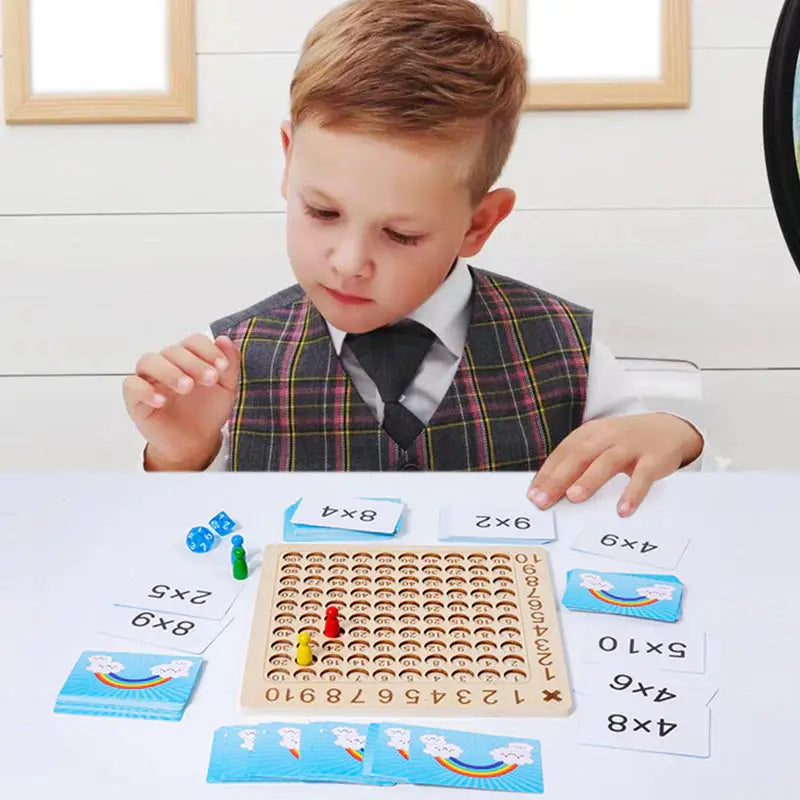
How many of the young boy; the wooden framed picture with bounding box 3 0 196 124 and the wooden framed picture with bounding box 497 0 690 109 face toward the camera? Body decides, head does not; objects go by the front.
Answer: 3

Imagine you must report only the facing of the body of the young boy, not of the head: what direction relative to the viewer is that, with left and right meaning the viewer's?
facing the viewer

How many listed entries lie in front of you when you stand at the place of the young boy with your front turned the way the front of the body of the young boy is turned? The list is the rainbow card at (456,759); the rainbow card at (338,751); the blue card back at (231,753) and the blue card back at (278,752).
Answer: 4

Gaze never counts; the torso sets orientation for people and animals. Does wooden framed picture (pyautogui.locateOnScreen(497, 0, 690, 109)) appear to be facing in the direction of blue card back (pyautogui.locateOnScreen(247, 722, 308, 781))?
yes

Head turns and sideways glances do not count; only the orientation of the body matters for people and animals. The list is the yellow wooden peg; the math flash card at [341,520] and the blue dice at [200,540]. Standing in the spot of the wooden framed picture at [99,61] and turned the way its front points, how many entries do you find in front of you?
3

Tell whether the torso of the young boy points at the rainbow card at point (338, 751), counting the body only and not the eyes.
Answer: yes

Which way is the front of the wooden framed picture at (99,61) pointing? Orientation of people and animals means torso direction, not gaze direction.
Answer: toward the camera

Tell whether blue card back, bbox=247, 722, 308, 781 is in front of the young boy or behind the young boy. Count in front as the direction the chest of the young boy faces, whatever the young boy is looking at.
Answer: in front

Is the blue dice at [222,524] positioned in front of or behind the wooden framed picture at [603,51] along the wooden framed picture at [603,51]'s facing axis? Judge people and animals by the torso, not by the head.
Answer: in front
